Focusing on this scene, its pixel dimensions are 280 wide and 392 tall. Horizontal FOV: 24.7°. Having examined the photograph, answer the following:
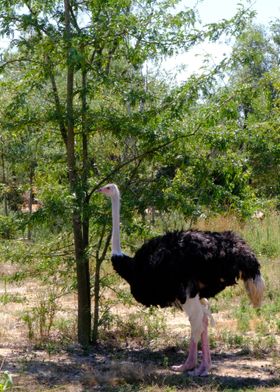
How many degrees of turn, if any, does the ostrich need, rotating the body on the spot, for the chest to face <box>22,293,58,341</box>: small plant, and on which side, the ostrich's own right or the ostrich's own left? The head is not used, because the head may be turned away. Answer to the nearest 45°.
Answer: approximately 45° to the ostrich's own right

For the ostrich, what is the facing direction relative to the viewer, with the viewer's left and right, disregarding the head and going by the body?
facing to the left of the viewer
